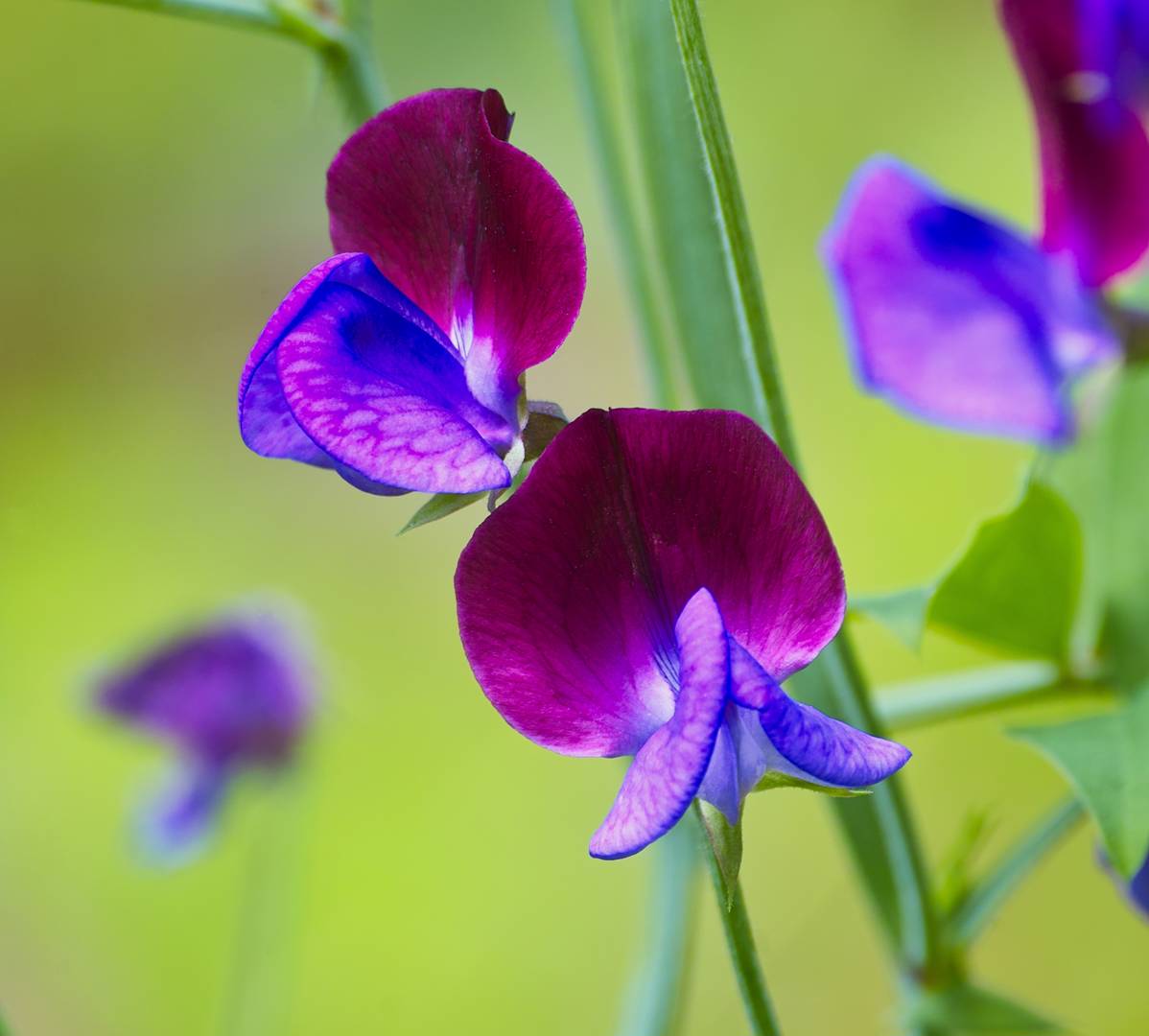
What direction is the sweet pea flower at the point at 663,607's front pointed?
toward the camera

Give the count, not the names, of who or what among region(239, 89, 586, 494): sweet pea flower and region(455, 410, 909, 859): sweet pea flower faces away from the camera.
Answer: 0

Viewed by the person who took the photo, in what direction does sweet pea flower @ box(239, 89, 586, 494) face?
facing the viewer and to the left of the viewer

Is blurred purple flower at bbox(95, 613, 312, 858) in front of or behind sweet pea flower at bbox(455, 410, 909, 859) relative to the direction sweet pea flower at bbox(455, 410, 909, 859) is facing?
behind
